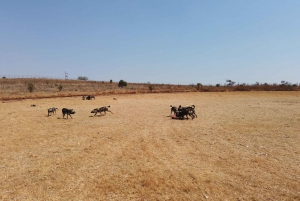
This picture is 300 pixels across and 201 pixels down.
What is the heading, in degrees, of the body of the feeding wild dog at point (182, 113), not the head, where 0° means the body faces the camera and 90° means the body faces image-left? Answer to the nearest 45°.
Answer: approximately 90°
